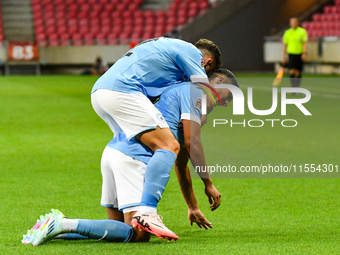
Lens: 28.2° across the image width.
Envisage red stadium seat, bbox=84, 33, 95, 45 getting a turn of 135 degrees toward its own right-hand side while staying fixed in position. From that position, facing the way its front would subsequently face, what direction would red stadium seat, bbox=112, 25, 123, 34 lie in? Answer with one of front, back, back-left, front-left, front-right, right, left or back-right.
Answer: back-right

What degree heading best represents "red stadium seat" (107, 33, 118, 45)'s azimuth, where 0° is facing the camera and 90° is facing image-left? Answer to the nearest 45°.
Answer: approximately 0°

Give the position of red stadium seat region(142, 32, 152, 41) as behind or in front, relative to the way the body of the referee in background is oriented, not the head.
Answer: behind

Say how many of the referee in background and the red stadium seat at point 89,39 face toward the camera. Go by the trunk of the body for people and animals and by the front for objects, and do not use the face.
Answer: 2

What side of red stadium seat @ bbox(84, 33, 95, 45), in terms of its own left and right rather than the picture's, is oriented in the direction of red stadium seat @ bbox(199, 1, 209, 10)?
left

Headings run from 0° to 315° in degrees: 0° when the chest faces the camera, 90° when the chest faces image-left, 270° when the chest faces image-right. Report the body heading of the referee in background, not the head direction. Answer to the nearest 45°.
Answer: approximately 0°

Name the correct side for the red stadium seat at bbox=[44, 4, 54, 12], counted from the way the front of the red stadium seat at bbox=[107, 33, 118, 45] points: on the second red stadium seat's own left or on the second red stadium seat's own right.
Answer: on the second red stadium seat's own right

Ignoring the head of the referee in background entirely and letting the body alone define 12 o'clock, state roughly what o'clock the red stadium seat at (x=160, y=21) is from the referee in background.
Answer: The red stadium seat is roughly at 5 o'clock from the referee in background.

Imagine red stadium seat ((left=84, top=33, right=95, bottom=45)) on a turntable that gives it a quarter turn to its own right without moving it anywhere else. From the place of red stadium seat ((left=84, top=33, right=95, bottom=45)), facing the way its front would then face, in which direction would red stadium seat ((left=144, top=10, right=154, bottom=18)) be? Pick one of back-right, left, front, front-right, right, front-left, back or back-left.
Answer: back

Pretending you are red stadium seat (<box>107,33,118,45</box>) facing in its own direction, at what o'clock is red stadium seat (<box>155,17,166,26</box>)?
red stadium seat (<box>155,17,166,26</box>) is roughly at 9 o'clock from red stadium seat (<box>107,33,118,45</box>).

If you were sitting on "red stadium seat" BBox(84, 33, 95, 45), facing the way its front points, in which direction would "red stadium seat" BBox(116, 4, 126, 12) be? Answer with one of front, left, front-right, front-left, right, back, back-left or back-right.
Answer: back-left

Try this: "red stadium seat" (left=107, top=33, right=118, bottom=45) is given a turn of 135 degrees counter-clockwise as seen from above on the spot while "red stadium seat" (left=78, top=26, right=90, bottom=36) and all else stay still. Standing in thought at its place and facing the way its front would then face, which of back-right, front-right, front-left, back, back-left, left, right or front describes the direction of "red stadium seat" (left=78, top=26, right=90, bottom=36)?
left
